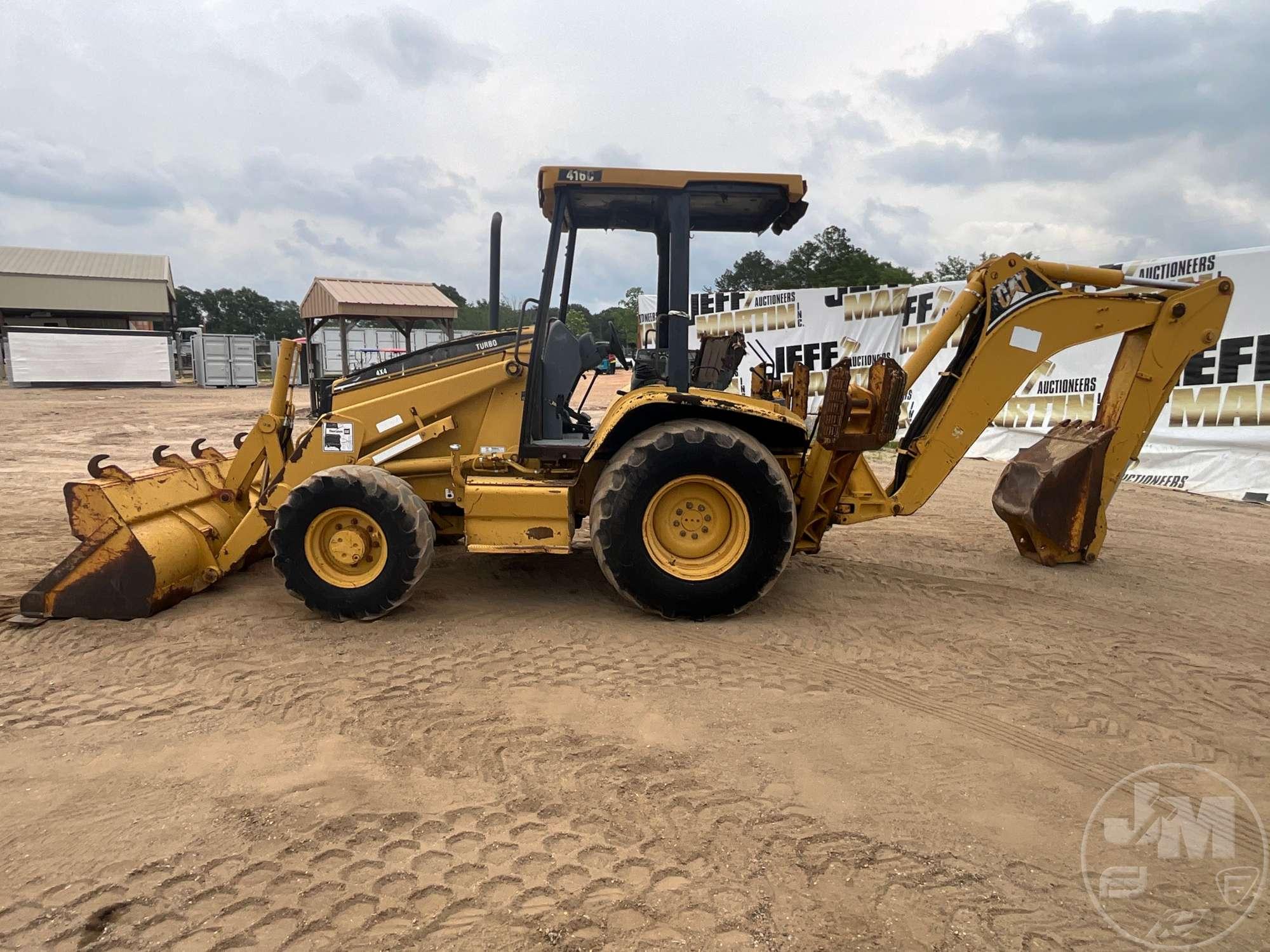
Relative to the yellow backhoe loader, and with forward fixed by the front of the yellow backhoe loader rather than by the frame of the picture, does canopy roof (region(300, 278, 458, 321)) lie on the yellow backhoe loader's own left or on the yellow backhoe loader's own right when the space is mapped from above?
on the yellow backhoe loader's own right

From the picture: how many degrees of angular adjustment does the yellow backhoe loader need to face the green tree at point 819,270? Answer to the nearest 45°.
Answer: approximately 90° to its right

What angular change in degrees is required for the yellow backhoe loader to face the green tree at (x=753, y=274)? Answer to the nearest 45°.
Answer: approximately 90° to its right

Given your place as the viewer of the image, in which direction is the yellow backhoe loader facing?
facing to the left of the viewer

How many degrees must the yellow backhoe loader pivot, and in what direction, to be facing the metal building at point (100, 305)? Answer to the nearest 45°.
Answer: approximately 45° to its right

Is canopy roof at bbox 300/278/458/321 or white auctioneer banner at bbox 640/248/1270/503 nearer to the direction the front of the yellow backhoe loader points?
the canopy roof

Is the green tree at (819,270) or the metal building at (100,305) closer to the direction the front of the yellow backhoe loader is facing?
the metal building
